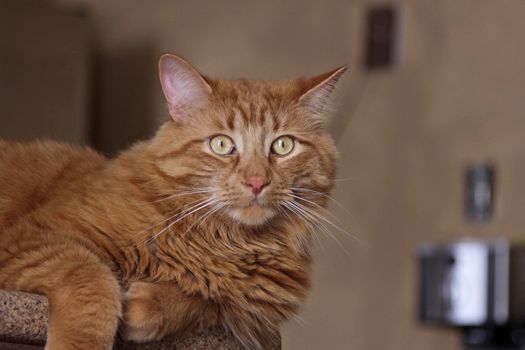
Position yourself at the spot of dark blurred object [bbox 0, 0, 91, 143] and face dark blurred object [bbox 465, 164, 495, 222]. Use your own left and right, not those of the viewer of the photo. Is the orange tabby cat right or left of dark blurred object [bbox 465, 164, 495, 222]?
right

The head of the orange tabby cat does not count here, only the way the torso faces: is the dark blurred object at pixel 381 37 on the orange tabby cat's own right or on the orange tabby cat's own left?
on the orange tabby cat's own left

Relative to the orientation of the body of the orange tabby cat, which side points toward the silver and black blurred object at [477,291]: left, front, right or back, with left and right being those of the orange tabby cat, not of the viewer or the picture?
left

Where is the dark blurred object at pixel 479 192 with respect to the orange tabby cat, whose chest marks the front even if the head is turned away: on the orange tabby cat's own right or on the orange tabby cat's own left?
on the orange tabby cat's own left

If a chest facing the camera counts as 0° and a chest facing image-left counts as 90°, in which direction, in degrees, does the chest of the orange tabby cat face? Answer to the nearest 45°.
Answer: approximately 315°
